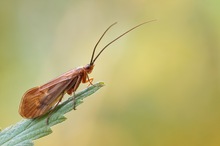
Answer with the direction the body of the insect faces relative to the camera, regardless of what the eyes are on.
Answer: to the viewer's right
